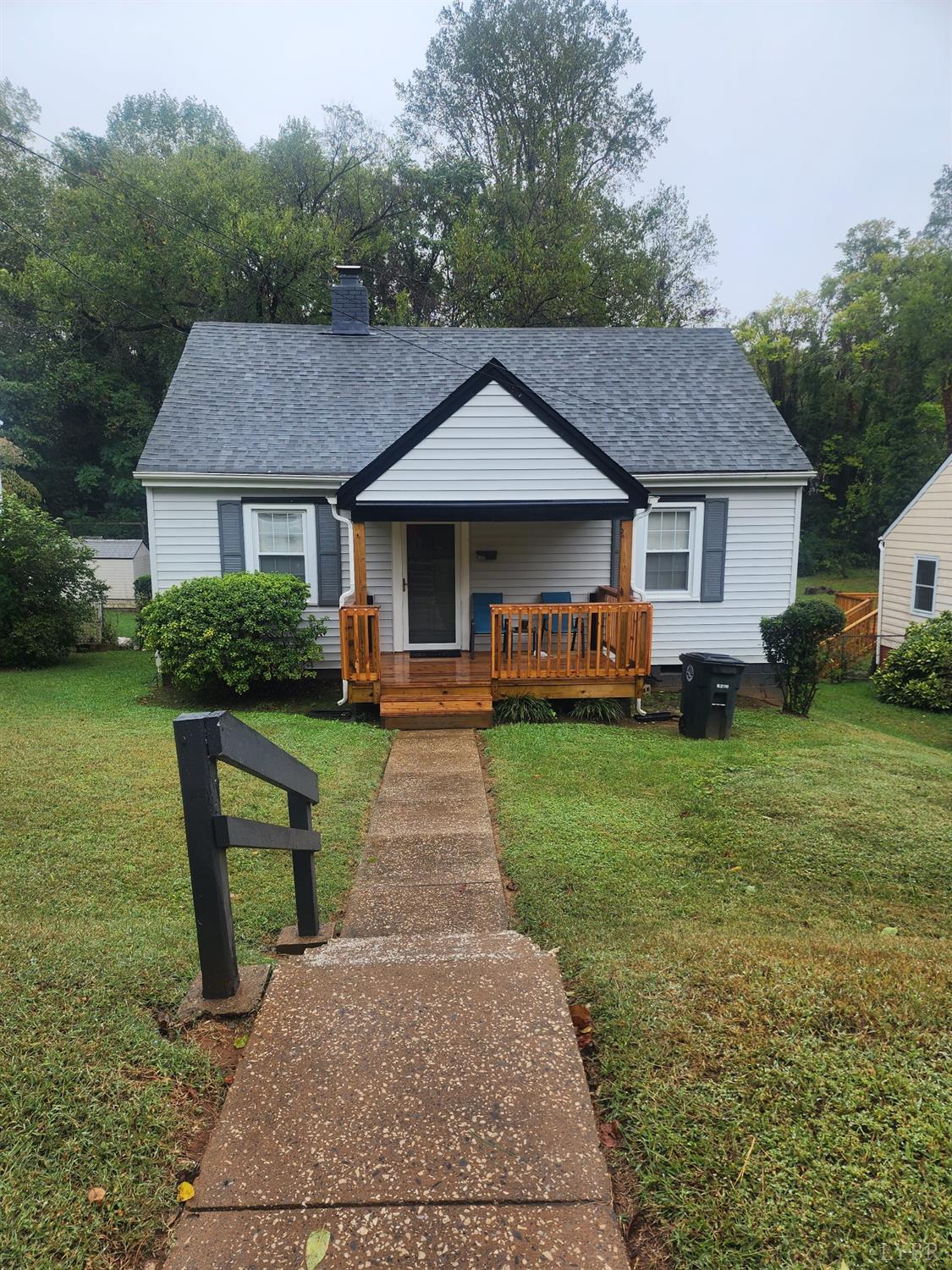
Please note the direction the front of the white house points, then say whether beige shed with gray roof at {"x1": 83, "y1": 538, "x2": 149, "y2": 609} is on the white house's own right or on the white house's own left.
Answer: on the white house's own right

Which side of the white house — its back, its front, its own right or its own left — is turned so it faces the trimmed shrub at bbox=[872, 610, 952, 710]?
left

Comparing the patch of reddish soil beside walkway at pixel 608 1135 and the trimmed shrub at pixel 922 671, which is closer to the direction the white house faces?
the patch of reddish soil beside walkway

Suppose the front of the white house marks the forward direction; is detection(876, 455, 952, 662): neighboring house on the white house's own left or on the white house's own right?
on the white house's own left

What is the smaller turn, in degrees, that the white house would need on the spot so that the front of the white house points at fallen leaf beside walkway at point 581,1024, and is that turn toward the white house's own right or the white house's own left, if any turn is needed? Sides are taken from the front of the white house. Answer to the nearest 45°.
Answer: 0° — it already faces it

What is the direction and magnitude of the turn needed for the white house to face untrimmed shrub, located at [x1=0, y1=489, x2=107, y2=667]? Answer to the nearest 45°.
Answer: approximately 90° to its right

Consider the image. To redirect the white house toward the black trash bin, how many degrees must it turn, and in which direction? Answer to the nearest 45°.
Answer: approximately 45° to its left

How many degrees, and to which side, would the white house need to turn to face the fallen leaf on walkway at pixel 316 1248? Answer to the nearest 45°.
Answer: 0° — it already faces it

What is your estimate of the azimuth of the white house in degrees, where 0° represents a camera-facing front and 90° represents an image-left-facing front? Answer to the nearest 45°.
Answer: approximately 0°
